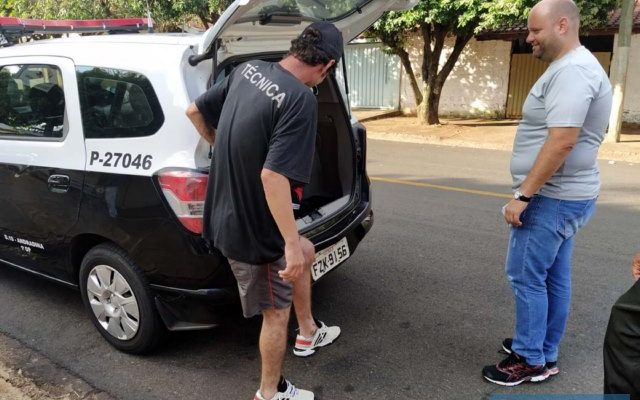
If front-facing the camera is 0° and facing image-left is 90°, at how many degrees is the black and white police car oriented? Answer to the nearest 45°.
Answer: approximately 135°

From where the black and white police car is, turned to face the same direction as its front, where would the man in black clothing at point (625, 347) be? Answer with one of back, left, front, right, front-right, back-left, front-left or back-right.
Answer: back

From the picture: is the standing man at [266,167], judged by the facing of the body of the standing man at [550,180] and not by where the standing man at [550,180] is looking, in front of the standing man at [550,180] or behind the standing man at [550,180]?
in front

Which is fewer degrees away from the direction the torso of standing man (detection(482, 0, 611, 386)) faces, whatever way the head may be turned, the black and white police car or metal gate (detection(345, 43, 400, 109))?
the black and white police car

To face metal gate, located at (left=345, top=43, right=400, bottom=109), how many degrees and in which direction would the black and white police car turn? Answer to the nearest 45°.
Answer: approximately 45° to its right

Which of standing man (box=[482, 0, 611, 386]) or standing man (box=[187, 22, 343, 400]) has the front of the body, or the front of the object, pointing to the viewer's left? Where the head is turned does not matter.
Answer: standing man (box=[482, 0, 611, 386])

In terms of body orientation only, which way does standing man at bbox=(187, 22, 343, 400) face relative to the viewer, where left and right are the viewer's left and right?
facing away from the viewer and to the right of the viewer

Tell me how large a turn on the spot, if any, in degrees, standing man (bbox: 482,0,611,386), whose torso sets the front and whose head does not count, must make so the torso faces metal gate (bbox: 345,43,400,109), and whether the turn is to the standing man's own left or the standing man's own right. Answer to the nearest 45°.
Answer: approximately 90° to the standing man's own right

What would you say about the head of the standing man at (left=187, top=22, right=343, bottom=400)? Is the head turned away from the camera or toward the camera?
away from the camera

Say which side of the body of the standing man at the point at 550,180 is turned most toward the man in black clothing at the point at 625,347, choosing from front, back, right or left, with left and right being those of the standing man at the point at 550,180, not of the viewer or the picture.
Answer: left

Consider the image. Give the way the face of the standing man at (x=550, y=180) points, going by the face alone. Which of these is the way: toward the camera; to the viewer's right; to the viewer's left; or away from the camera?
to the viewer's left
